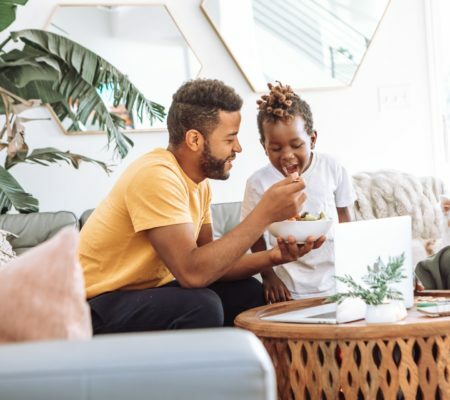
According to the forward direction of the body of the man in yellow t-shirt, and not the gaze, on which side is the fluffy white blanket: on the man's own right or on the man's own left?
on the man's own left

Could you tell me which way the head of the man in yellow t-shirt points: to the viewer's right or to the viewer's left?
to the viewer's right

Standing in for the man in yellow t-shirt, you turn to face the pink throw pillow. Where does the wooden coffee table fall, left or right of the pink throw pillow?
left

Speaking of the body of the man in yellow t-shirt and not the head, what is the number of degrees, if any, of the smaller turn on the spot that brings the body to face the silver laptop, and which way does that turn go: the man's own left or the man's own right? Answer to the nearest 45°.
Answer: approximately 45° to the man's own right

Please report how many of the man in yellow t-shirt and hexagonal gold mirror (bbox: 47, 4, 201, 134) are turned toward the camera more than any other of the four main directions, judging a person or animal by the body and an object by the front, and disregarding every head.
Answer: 1

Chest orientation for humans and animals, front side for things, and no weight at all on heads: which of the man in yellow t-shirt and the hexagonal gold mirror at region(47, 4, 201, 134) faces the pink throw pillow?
the hexagonal gold mirror

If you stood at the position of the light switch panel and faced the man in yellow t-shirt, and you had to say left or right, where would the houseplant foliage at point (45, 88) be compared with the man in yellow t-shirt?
right

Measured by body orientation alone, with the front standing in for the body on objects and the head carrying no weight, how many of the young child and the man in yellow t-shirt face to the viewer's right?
1

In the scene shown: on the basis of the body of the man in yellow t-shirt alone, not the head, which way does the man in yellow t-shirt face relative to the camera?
to the viewer's right

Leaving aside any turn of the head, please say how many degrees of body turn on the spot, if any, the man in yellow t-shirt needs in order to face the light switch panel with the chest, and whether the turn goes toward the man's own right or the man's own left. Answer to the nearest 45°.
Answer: approximately 45° to the man's own left

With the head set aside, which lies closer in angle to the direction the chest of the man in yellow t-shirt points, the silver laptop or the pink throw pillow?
the silver laptop
